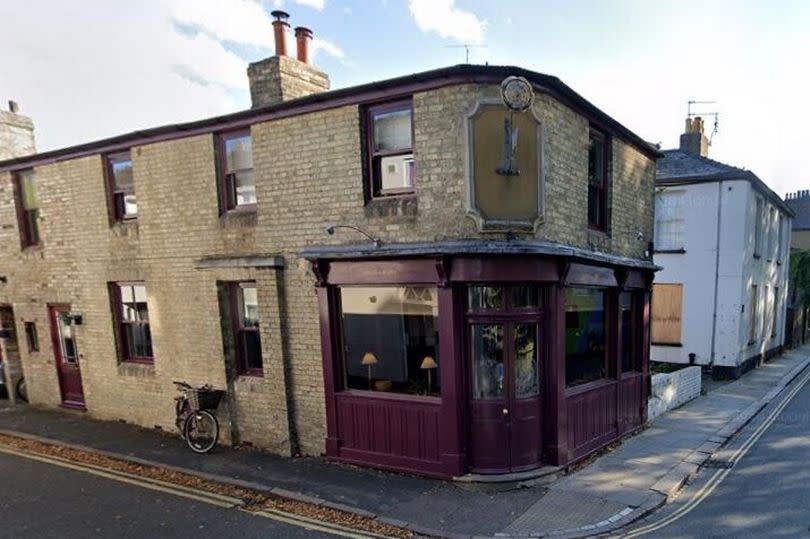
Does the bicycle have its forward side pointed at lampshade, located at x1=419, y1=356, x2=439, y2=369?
yes

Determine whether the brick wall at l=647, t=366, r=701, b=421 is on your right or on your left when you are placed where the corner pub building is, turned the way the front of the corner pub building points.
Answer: on your left

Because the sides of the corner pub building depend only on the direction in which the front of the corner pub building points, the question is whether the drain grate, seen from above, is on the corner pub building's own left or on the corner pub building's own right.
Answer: on the corner pub building's own left

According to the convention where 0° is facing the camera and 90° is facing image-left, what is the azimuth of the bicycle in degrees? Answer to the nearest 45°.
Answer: approximately 315°

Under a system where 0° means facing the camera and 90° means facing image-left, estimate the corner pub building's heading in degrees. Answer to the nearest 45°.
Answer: approximately 0°

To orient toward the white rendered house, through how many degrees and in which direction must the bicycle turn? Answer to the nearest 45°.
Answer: approximately 45° to its left
